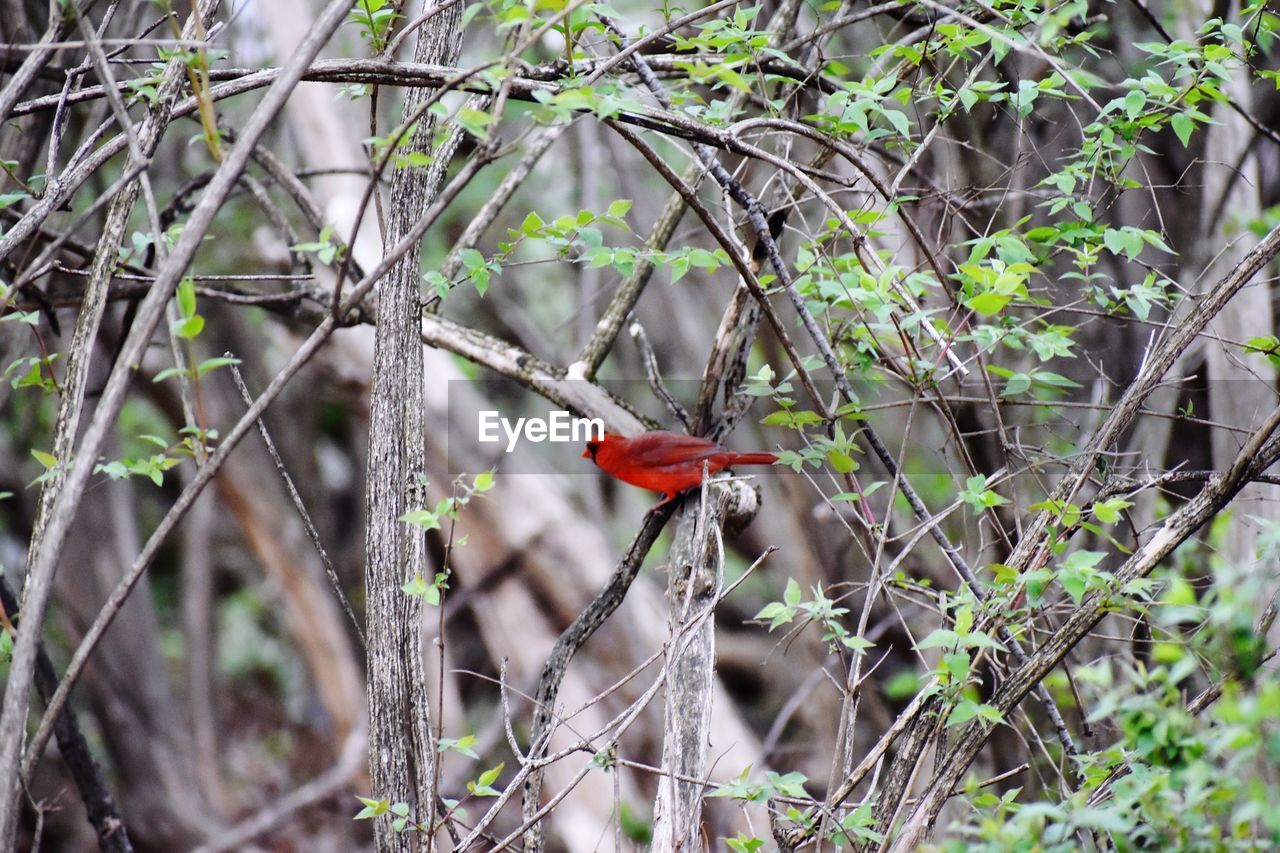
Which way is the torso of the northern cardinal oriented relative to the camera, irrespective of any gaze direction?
to the viewer's left
